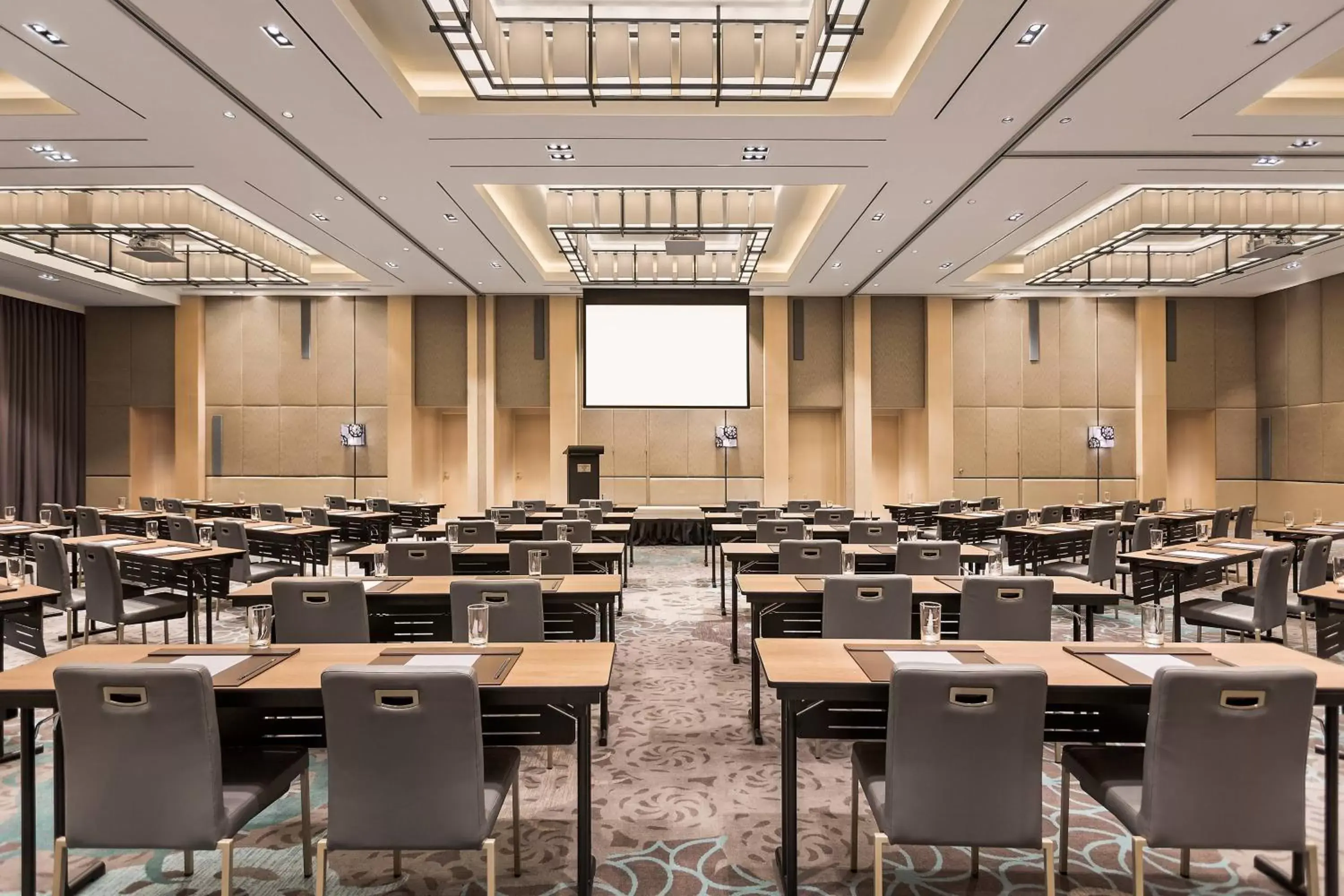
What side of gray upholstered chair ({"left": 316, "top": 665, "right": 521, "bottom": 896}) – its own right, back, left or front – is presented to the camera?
back

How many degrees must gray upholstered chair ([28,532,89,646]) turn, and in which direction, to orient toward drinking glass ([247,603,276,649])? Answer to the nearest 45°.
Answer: approximately 135° to its right

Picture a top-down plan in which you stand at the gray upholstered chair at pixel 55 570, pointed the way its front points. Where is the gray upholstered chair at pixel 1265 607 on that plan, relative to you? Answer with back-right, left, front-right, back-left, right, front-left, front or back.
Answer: right

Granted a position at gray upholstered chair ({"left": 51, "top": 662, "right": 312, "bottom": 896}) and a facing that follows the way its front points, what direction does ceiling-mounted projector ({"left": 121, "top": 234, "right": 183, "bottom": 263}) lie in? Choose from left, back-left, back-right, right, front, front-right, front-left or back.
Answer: front-left

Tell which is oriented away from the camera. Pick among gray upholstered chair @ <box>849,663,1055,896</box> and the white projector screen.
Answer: the gray upholstered chair

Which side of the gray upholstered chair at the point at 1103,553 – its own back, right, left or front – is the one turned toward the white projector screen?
front

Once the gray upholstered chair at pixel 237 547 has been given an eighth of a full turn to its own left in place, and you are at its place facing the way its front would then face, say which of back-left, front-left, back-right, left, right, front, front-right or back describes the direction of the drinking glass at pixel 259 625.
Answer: back

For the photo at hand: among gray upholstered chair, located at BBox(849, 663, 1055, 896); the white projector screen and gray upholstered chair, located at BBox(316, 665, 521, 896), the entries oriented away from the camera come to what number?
2

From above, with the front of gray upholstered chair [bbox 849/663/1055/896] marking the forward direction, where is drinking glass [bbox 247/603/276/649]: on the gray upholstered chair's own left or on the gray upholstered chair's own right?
on the gray upholstered chair's own left

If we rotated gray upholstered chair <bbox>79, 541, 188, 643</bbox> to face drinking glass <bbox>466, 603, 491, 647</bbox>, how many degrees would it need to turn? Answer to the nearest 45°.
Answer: approximately 135° to its right

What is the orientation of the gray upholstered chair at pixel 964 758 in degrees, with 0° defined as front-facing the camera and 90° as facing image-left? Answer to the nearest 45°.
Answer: approximately 180°

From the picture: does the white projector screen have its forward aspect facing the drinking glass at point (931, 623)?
yes

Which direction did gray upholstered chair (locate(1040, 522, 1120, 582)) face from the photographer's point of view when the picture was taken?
facing away from the viewer and to the left of the viewer

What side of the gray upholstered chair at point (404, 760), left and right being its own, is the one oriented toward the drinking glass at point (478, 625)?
front
